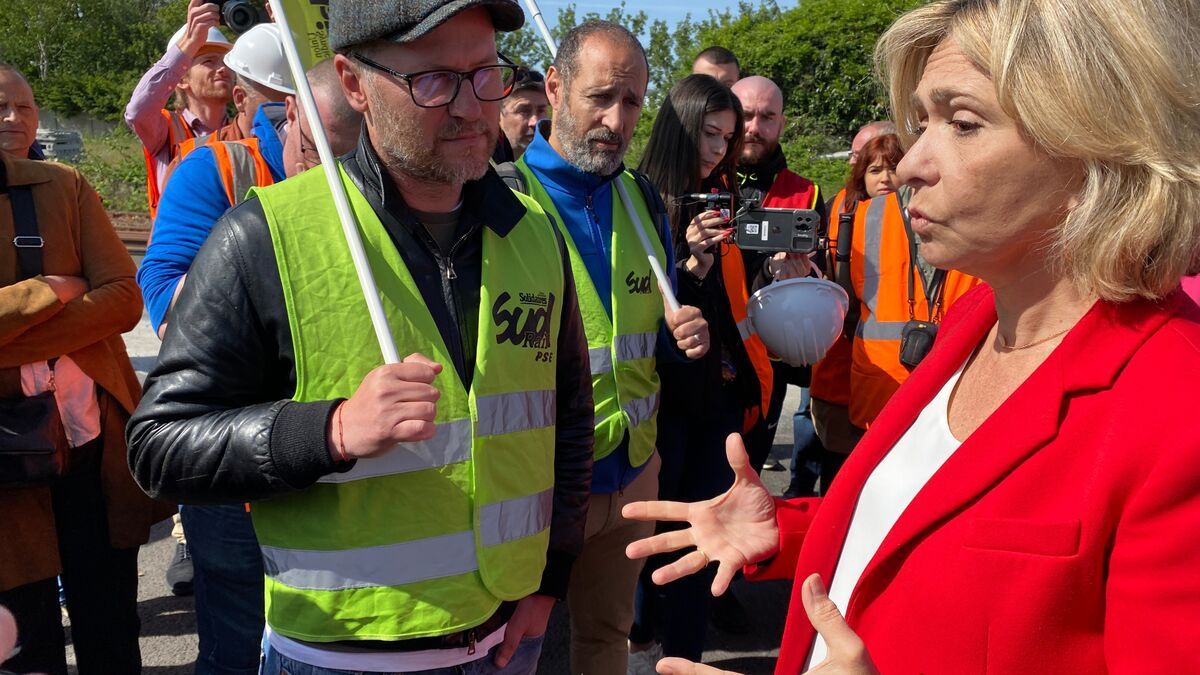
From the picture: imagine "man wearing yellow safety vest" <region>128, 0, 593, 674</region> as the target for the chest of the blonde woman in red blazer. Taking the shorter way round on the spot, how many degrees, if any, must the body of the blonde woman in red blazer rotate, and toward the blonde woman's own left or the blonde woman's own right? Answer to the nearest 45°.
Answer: approximately 45° to the blonde woman's own right

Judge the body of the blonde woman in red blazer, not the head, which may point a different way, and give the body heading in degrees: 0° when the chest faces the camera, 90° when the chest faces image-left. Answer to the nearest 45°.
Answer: approximately 45°

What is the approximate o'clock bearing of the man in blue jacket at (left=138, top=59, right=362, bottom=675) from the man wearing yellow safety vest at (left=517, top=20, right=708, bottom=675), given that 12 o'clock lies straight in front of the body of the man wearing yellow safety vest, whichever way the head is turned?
The man in blue jacket is roughly at 4 o'clock from the man wearing yellow safety vest.

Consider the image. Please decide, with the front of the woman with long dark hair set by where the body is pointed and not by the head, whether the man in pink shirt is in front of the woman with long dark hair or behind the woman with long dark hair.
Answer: behind

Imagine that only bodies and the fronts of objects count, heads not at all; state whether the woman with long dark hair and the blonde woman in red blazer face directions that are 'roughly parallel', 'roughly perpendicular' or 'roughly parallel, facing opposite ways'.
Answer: roughly perpendicular

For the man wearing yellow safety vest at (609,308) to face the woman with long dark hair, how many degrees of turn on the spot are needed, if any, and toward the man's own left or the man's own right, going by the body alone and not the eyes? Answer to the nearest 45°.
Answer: approximately 90° to the man's own left

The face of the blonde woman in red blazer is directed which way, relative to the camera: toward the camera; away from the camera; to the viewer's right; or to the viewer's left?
to the viewer's left
